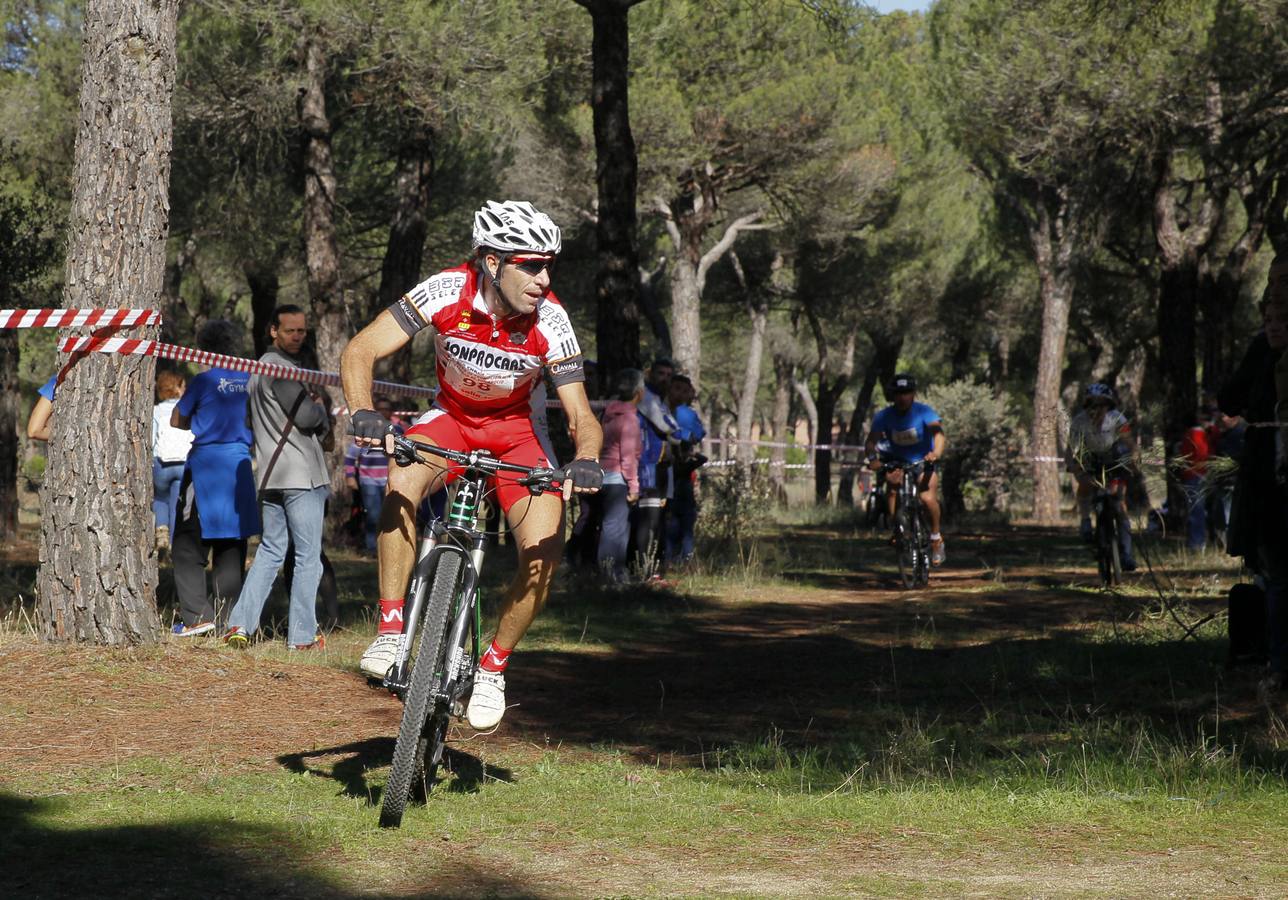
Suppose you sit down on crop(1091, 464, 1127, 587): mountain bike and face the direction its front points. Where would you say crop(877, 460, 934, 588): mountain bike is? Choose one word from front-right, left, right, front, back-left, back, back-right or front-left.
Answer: right

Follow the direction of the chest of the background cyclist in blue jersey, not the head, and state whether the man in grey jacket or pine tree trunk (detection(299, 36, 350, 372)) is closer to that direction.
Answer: the man in grey jacket

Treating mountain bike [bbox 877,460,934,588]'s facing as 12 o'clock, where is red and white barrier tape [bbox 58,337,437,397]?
The red and white barrier tape is roughly at 1 o'clock from the mountain bike.

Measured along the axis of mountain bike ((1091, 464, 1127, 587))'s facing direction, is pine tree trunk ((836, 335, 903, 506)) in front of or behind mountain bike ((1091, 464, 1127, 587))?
behind

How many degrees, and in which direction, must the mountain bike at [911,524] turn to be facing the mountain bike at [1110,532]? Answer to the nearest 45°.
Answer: approximately 90° to its left

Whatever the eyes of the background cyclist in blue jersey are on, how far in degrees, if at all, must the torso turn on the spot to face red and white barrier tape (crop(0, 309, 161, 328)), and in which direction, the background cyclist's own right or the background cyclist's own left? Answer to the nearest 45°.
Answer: approximately 45° to the background cyclist's own right

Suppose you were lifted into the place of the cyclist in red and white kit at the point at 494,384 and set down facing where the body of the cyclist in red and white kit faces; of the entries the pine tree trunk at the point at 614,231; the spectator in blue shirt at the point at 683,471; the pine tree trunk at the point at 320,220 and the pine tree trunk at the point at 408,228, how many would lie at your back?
4

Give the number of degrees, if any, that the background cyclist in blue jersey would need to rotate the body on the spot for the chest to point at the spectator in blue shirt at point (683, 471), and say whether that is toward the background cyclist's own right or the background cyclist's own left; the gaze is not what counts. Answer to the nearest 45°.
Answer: approximately 90° to the background cyclist's own right

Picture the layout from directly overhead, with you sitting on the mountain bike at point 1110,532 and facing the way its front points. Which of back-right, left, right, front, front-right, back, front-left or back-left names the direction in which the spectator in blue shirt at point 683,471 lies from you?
right

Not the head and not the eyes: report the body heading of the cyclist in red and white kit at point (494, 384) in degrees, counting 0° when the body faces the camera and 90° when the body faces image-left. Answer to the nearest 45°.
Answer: approximately 0°

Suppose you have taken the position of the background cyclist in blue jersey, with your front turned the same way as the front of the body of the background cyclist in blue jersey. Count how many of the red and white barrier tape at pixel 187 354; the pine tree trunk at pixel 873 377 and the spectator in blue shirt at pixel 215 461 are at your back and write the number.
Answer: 1

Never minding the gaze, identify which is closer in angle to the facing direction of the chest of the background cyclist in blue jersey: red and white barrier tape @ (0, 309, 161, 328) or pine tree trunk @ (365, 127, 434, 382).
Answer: the red and white barrier tape

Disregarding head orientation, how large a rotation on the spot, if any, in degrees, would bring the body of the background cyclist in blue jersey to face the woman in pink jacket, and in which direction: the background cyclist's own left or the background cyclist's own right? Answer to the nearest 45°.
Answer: approximately 45° to the background cyclist's own right
